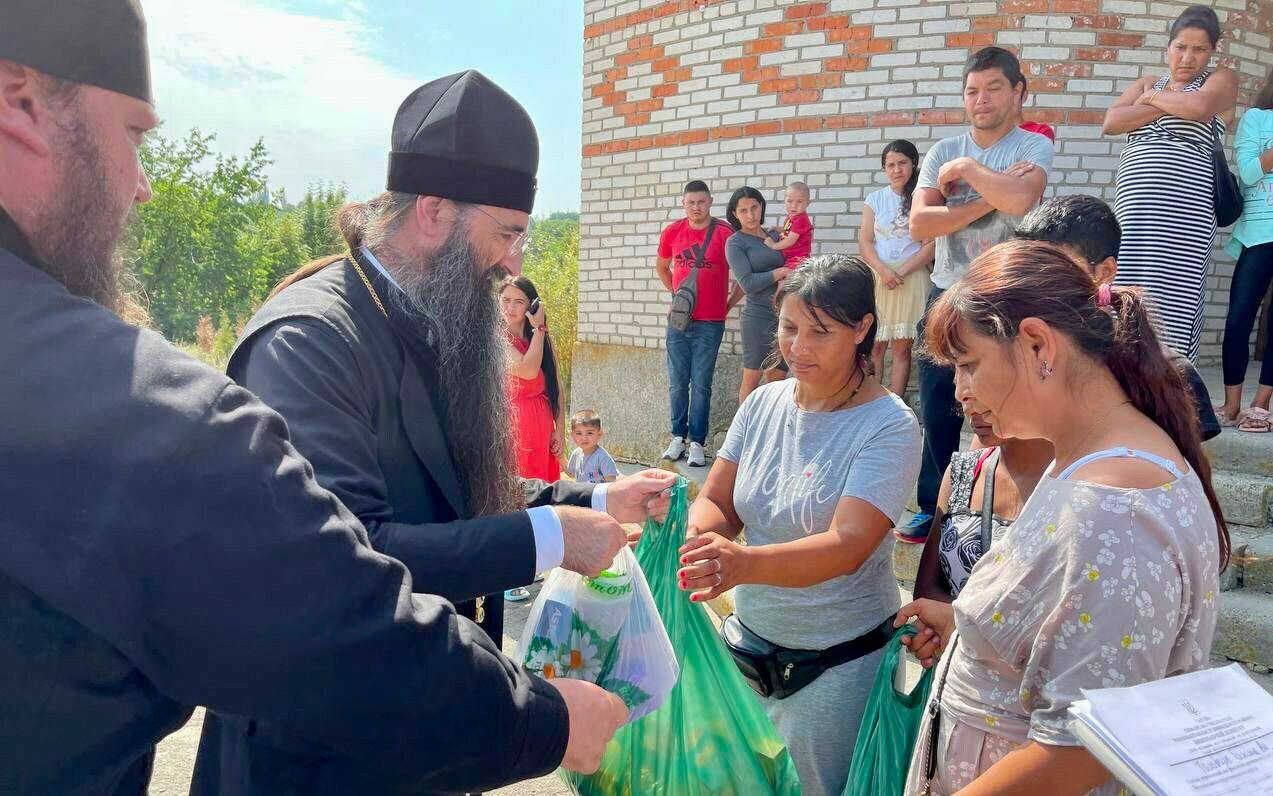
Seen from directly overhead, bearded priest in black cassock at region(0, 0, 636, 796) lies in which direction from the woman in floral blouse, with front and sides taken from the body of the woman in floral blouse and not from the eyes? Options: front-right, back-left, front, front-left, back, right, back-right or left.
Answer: front-left

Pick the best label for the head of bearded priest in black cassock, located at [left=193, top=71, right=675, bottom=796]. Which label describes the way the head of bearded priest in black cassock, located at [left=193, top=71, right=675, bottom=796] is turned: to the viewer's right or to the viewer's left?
to the viewer's right

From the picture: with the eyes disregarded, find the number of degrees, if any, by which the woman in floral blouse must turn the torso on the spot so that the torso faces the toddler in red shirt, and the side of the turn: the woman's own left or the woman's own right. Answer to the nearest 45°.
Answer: approximately 90° to the woman's own right

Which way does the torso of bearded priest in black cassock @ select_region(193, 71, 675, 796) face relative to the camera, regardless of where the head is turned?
to the viewer's right

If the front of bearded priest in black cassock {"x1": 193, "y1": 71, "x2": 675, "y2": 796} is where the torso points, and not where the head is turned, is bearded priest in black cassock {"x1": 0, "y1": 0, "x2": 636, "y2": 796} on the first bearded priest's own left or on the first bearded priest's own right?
on the first bearded priest's own right

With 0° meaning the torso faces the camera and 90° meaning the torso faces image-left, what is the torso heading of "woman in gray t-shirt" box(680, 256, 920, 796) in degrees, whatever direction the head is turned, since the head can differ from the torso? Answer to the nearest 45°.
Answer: approximately 45°

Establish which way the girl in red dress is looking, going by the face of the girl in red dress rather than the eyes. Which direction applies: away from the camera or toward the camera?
toward the camera

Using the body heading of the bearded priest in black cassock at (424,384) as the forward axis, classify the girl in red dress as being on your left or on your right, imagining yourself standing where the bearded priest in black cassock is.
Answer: on your left

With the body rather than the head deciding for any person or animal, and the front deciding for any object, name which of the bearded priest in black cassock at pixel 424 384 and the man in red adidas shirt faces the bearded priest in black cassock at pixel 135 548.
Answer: the man in red adidas shirt

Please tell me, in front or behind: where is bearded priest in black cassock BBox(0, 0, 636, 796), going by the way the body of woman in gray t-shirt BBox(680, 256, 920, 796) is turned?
in front

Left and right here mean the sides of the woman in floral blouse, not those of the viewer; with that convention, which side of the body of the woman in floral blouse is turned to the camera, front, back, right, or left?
left

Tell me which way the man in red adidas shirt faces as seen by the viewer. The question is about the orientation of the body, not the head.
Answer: toward the camera

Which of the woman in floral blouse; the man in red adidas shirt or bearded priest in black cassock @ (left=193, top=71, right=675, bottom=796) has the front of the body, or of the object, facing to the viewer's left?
the woman in floral blouse

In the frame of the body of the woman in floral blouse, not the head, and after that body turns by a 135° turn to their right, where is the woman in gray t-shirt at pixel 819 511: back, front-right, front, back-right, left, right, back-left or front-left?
left

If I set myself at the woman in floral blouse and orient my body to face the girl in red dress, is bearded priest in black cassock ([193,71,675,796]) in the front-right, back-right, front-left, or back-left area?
front-left

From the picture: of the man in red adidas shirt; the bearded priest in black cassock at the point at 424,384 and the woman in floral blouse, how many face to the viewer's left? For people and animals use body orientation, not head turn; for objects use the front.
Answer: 1

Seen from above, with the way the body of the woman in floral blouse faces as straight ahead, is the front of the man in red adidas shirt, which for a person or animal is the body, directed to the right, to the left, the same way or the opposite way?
to the left

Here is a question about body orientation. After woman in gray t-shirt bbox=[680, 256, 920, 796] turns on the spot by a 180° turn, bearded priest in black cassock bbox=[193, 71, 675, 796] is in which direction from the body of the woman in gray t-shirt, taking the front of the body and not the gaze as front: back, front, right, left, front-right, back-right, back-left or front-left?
back

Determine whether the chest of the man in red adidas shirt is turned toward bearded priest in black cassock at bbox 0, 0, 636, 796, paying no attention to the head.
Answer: yes
